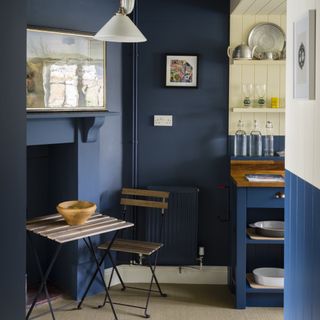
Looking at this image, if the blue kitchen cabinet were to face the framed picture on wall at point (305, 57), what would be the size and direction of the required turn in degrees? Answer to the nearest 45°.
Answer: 0° — it already faces it

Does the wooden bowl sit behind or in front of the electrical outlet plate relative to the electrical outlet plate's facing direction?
in front

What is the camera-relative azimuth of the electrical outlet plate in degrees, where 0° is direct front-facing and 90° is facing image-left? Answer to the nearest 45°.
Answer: approximately 0°

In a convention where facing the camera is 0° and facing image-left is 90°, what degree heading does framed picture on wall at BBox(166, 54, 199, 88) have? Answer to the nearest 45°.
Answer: approximately 0°

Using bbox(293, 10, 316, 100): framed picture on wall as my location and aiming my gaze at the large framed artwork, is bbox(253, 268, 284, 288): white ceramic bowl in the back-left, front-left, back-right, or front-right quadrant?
front-right

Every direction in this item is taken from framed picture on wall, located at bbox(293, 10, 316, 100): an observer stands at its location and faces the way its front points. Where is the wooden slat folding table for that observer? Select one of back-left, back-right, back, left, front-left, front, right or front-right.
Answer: front-right

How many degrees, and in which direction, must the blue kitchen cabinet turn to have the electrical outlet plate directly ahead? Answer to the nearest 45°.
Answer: approximately 135° to its right

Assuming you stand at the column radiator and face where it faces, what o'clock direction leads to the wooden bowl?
The wooden bowl is roughly at 1 o'clock from the column radiator.

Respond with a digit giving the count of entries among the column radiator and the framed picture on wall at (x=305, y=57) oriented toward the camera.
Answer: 1

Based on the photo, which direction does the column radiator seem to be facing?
toward the camera

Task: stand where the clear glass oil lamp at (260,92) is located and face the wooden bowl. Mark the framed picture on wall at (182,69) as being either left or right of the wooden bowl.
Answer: right

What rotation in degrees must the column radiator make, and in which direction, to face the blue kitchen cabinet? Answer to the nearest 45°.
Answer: approximately 45° to its left

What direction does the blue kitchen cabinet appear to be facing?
toward the camera
